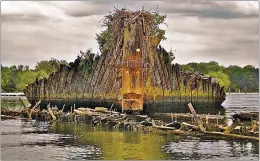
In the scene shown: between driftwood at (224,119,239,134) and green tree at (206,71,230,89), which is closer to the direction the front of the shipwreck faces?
the driftwood

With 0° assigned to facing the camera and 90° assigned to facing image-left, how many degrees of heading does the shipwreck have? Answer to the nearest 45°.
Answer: approximately 0°

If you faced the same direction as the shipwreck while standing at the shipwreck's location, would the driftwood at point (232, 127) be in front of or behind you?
in front
